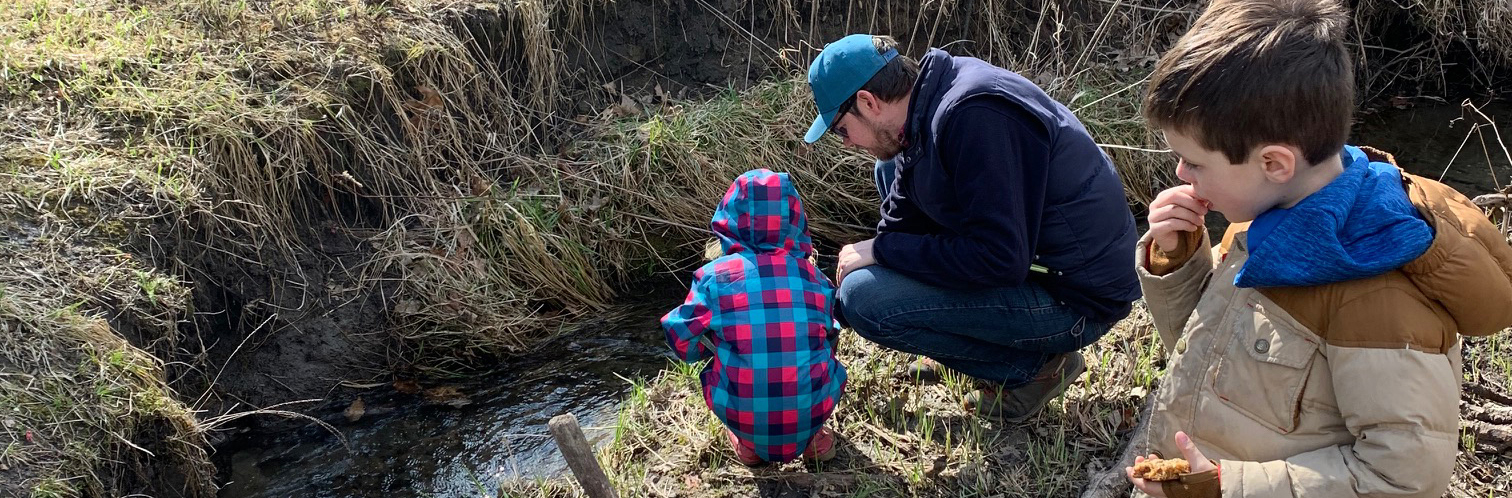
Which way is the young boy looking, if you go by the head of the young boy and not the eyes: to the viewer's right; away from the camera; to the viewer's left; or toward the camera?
to the viewer's left

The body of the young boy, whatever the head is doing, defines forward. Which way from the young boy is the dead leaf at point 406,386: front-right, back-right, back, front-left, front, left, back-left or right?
front-right

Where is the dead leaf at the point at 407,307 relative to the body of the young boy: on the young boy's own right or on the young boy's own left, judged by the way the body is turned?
on the young boy's own right

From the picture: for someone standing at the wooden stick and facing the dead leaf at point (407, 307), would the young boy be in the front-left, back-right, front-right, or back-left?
back-right

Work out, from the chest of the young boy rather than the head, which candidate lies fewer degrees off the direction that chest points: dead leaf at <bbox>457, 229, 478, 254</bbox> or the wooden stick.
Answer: the wooden stick

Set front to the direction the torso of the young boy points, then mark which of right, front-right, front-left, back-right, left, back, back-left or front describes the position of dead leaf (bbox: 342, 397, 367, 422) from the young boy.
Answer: front-right

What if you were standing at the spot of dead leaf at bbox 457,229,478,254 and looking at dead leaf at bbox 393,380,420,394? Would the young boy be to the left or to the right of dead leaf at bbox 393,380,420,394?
left

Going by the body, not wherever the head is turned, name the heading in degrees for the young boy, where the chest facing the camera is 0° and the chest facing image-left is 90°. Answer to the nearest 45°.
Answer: approximately 45°

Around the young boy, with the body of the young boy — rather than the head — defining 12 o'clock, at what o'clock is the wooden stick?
The wooden stick is roughly at 1 o'clock from the young boy.

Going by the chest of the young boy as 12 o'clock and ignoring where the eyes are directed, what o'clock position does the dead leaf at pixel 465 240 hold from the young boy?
The dead leaf is roughly at 2 o'clock from the young boy.
